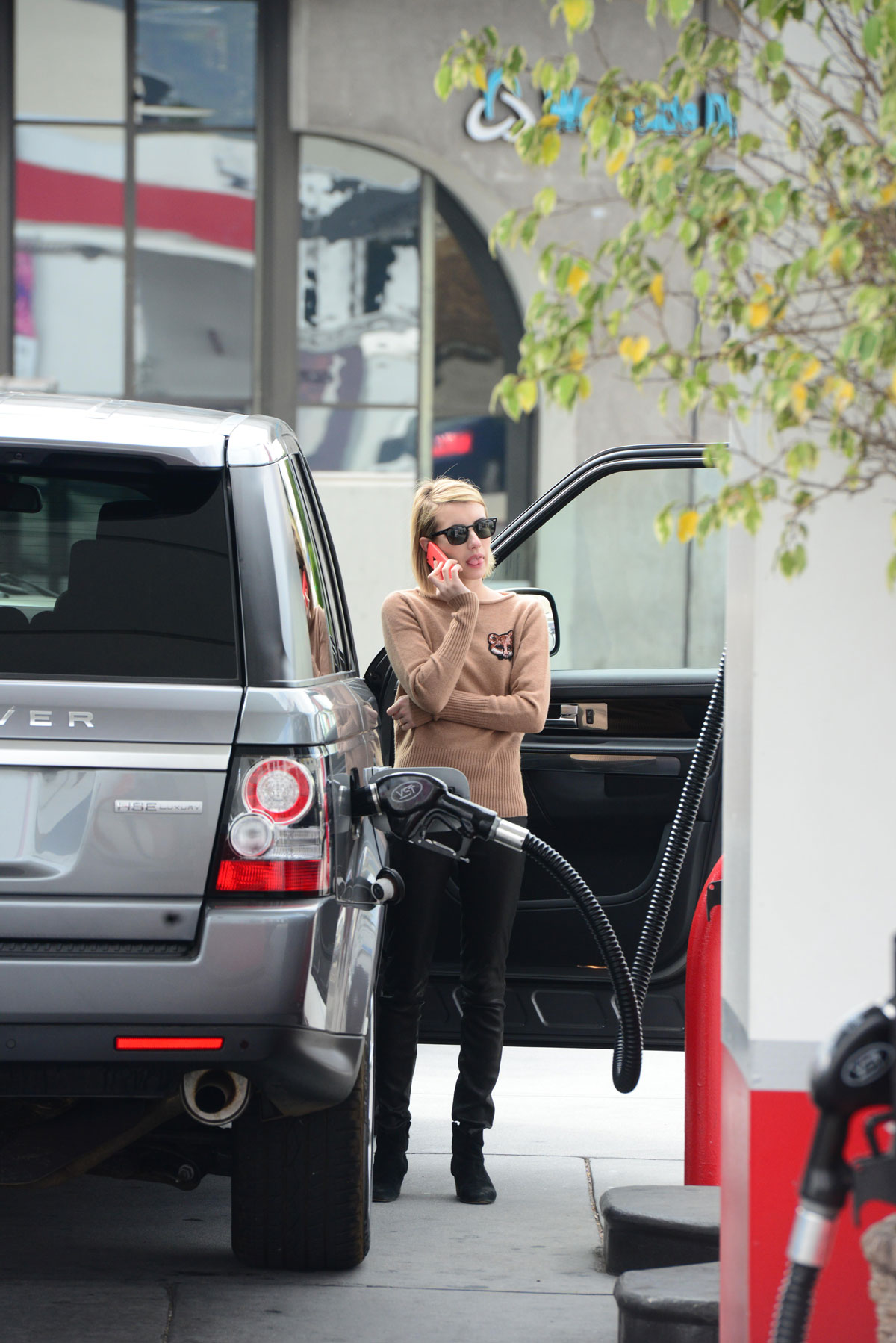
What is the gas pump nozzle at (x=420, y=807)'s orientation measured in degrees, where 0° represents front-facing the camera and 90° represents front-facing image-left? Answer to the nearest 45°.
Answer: approximately 90°

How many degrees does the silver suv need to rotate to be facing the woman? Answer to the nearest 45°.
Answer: approximately 45° to its right

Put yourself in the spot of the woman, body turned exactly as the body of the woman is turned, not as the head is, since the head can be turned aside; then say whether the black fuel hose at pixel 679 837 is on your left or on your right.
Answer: on your left

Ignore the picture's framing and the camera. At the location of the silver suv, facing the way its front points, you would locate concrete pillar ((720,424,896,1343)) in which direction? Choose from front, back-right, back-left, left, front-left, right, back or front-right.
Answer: back-right

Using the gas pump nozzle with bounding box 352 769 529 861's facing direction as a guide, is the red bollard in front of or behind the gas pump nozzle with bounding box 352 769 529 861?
behind

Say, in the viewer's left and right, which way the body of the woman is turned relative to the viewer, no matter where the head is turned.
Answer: facing the viewer

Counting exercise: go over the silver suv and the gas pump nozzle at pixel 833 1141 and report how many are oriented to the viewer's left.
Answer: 0

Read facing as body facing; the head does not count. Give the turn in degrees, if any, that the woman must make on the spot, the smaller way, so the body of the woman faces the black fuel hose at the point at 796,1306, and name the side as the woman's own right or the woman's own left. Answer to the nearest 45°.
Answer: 0° — they already face it

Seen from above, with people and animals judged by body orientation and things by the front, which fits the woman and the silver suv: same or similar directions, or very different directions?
very different directions

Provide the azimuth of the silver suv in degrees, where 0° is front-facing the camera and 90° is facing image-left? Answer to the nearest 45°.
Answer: approximately 180°

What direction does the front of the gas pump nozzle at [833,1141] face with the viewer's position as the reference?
facing to the right of the viewer

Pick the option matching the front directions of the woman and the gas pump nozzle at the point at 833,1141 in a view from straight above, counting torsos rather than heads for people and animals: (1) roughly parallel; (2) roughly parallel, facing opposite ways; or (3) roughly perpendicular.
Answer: roughly perpendicular
